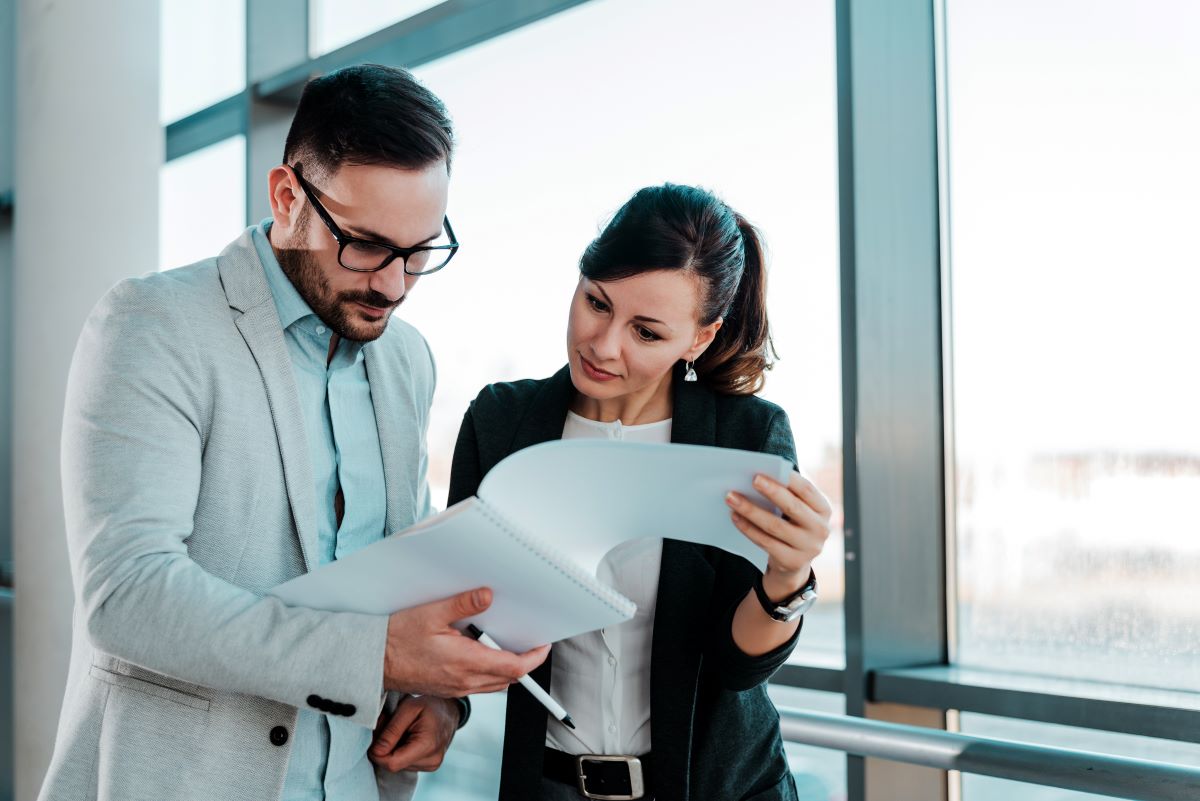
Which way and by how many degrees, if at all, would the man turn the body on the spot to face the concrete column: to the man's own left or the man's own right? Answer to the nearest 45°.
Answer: approximately 135° to the man's own left

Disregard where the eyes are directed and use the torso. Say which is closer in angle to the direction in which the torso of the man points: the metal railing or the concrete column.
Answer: the metal railing

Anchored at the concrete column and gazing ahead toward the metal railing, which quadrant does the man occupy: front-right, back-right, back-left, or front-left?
front-right

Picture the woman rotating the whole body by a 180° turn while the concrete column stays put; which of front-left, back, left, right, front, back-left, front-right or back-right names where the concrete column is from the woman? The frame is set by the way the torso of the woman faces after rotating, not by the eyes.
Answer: front-left

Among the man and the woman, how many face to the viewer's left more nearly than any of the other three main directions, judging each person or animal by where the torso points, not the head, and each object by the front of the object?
0

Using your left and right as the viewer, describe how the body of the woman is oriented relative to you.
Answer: facing the viewer

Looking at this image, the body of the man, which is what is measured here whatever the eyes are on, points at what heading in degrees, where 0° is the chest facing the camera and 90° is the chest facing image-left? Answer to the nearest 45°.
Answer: approximately 315°

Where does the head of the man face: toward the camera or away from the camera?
toward the camera

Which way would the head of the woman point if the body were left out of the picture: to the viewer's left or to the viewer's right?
to the viewer's left
